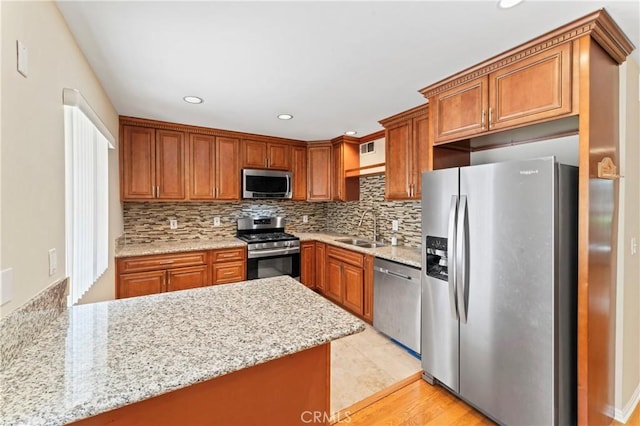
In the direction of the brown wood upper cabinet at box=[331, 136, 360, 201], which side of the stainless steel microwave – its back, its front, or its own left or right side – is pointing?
left

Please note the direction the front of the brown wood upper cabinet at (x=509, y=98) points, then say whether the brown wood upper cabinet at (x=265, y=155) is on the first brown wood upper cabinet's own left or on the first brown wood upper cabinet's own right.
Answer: on the first brown wood upper cabinet's own right

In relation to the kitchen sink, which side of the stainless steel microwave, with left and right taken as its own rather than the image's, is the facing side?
left

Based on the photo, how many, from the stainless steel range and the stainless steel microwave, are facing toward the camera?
2

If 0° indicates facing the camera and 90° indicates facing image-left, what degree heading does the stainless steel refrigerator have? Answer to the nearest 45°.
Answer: approximately 45°

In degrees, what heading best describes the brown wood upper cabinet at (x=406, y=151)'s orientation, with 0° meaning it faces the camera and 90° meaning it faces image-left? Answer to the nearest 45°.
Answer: approximately 45°

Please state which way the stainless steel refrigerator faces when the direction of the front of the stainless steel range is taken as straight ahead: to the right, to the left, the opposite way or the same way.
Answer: to the right

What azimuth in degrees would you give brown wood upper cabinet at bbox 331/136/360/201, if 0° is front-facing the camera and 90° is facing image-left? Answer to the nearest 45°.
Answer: approximately 45°
